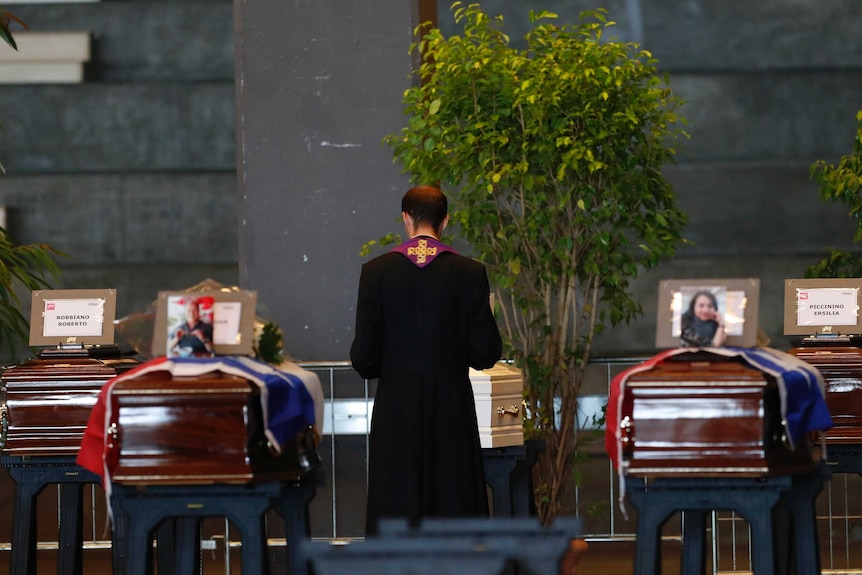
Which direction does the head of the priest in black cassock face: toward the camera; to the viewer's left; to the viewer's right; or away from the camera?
away from the camera

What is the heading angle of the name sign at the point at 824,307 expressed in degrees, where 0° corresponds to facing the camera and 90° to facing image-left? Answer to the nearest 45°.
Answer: approximately 0°

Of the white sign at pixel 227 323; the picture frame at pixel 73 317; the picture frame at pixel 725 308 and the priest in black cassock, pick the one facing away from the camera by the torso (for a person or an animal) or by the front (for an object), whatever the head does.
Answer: the priest in black cassock

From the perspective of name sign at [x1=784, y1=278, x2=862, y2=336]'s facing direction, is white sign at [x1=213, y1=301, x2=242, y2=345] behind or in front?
in front

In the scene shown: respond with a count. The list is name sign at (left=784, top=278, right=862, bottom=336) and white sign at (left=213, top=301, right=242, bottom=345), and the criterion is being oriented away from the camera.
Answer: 0

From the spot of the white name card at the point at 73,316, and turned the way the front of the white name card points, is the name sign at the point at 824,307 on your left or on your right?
on your left

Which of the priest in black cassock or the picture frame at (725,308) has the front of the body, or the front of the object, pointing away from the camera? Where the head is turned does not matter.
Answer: the priest in black cassock

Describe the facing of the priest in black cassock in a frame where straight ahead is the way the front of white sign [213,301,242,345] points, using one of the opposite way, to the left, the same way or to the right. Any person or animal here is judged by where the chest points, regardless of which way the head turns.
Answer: the opposite way

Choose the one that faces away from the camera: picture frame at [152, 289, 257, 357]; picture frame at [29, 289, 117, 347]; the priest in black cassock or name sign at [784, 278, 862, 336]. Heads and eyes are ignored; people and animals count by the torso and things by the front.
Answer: the priest in black cassock

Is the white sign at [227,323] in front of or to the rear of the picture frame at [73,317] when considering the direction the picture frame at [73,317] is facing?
in front

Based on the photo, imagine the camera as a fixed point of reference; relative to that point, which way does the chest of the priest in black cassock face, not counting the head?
away from the camera

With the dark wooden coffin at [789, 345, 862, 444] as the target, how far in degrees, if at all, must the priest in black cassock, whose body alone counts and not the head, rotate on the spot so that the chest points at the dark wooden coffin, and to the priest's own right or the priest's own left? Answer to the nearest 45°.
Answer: approximately 90° to the priest's own right

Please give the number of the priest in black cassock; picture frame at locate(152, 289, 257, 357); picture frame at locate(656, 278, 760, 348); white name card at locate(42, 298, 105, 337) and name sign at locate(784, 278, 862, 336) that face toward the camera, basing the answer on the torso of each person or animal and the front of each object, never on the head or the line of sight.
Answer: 4

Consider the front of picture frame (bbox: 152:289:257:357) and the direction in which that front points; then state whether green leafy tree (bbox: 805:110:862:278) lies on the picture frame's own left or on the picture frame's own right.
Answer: on the picture frame's own left

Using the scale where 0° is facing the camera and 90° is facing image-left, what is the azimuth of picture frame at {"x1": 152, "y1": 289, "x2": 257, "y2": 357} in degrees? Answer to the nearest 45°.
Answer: approximately 0°

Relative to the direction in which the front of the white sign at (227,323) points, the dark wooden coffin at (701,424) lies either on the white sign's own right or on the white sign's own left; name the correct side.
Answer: on the white sign's own left
